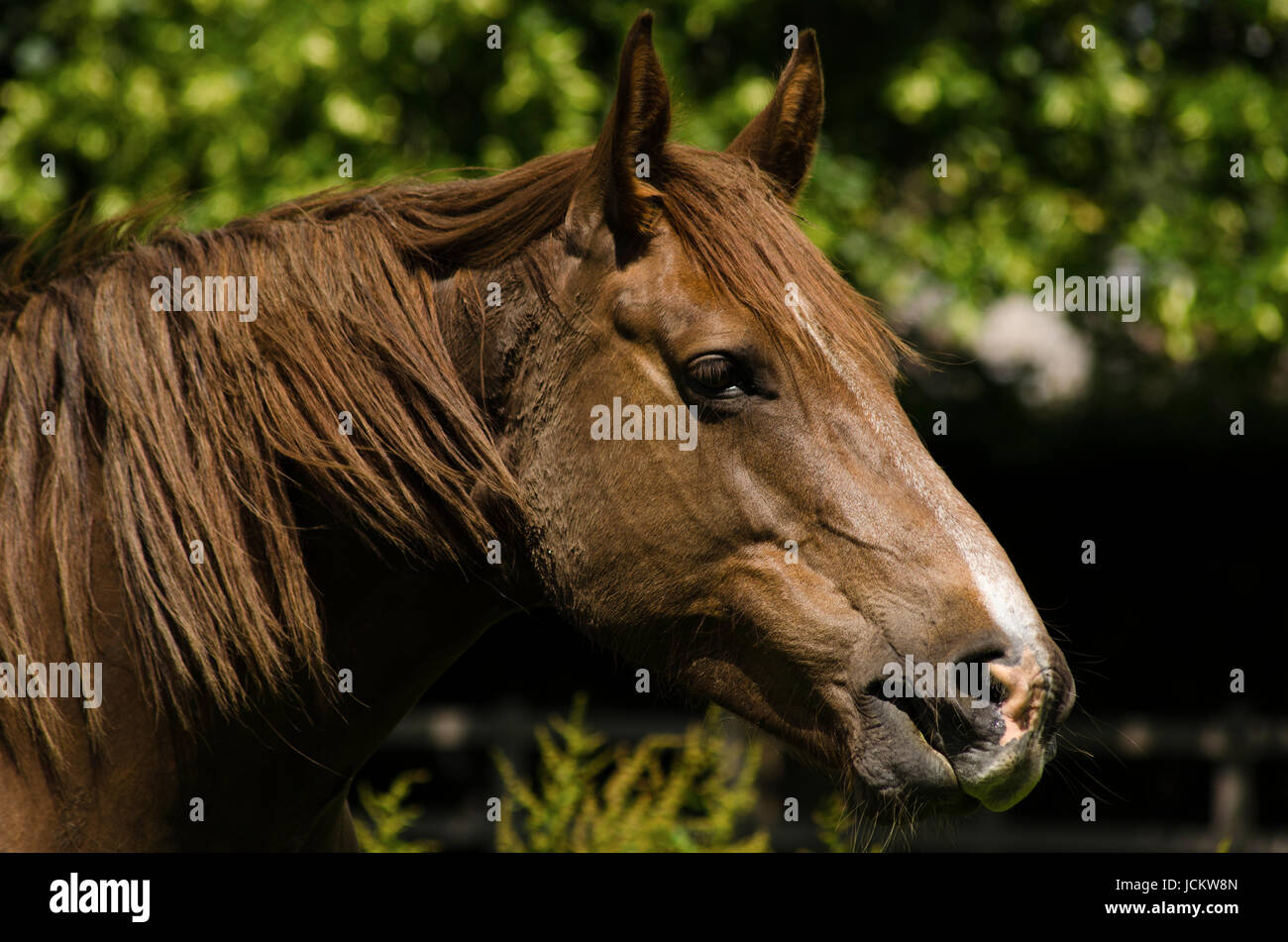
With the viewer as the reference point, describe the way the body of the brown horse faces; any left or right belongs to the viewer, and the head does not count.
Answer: facing to the right of the viewer
